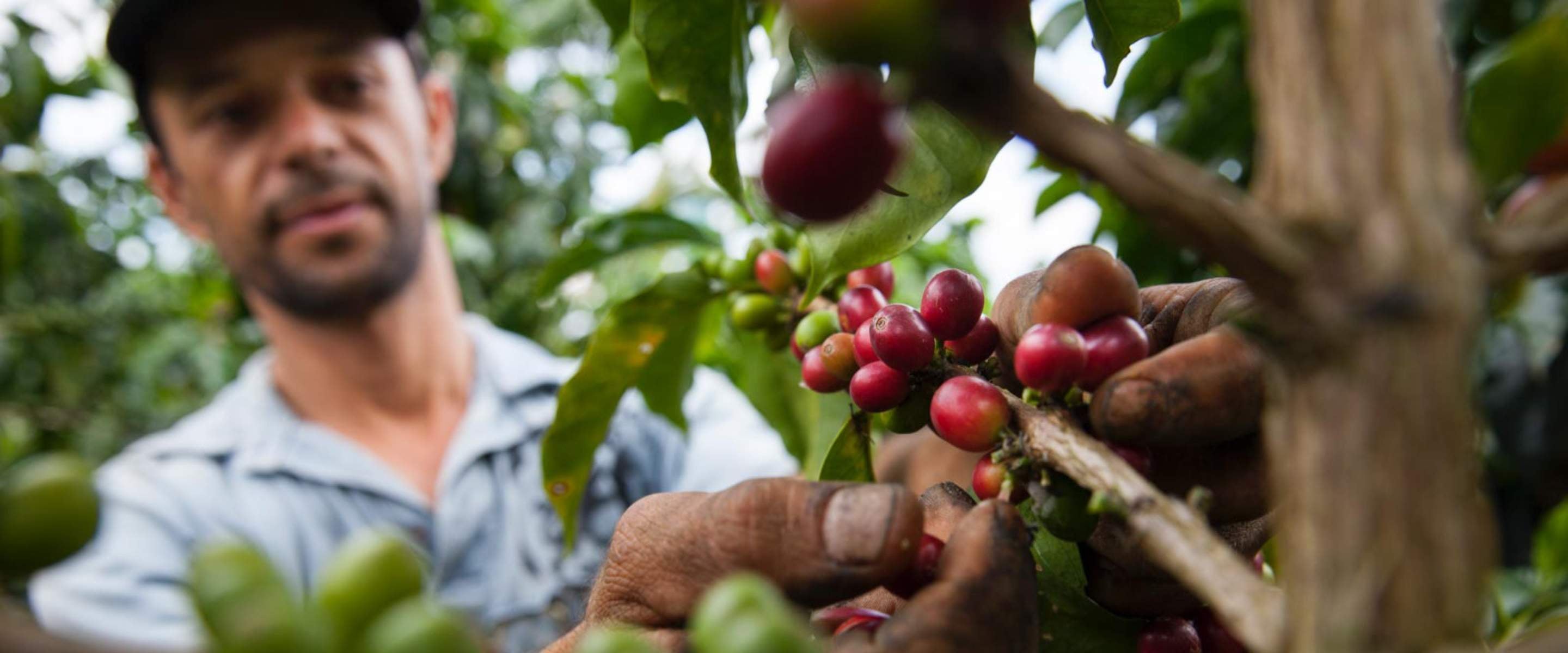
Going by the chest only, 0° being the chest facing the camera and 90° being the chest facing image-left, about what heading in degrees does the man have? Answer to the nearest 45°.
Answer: approximately 0°

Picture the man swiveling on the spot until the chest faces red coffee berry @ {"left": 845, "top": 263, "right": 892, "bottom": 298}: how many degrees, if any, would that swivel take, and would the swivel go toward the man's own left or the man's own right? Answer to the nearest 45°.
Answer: approximately 45° to the man's own left

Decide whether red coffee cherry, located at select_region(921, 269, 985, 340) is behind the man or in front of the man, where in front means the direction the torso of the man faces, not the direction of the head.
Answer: in front

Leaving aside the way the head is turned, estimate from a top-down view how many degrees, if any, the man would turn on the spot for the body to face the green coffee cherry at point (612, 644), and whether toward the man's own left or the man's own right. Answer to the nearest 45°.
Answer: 0° — they already face it

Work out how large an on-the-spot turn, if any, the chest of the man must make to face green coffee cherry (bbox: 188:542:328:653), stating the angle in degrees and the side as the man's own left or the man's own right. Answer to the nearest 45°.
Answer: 0° — they already face it

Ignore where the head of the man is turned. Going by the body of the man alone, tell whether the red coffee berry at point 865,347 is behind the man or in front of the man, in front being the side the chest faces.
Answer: in front
